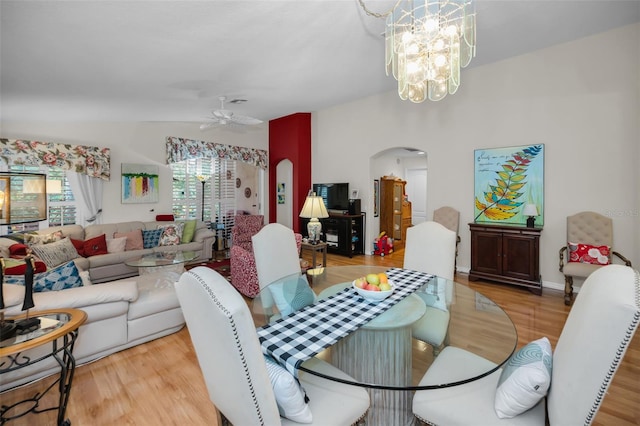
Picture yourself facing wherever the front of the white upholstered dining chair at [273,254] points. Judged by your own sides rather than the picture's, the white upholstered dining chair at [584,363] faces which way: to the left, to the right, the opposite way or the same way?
the opposite way

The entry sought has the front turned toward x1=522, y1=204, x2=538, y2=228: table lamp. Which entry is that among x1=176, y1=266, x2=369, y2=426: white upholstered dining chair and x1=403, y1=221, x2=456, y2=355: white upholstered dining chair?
x1=176, y1=266, x2=369, y2=426: white upholstered dining chair

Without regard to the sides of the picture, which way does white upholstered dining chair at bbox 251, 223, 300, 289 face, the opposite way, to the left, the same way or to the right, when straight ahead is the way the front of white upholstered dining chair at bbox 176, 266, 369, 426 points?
to the right

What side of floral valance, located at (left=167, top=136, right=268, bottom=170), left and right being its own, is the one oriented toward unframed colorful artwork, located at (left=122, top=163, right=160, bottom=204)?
right

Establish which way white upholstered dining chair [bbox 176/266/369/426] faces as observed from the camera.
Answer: facing away from the viewer and to the right of the viewer

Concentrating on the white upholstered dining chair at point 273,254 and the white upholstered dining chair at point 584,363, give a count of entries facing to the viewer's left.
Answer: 1

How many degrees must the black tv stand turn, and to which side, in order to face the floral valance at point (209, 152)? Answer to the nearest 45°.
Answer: approximately 45° to its right

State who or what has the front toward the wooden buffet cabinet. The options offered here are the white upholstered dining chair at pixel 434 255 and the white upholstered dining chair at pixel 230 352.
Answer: the white upholstered dining chair at pixel 230 352

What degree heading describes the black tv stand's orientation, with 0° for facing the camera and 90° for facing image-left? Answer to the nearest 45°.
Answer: approximately 45°

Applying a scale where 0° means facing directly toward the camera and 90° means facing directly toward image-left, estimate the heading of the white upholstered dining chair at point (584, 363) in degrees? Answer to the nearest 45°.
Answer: approximately 90°

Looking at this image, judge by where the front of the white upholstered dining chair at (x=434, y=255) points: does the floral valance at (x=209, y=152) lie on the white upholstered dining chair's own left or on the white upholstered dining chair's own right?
on the white upholstered dining chair's own right
